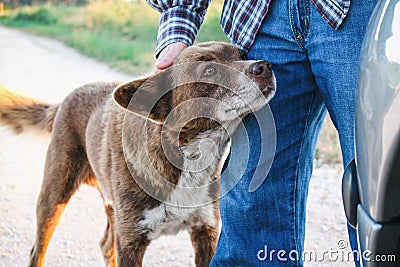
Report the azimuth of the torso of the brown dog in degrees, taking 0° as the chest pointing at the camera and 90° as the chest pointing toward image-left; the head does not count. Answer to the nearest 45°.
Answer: approximately 315°
